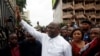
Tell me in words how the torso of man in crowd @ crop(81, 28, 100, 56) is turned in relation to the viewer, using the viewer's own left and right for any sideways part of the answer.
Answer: facing the viewer and to the left of the viewer

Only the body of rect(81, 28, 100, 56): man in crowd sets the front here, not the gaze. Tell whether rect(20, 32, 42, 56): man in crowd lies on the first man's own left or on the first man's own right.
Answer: on the first man's own right
